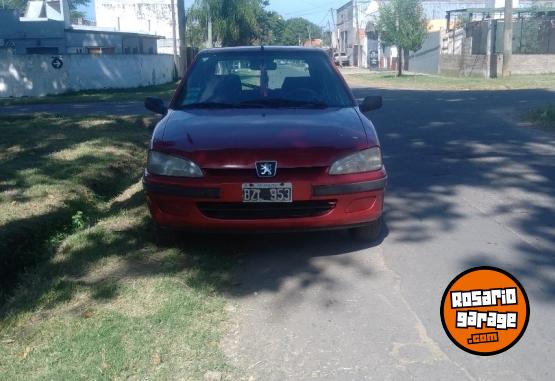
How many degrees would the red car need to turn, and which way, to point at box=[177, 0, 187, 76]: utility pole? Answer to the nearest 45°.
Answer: approximately 180°

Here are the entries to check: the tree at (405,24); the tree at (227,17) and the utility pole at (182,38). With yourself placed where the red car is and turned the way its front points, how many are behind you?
3

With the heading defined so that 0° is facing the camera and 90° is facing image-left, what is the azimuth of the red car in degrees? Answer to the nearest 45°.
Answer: approximately 0°

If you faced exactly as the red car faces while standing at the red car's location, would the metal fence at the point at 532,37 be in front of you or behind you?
behind

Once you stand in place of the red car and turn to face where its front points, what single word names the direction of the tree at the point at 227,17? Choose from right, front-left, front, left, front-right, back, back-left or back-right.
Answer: back

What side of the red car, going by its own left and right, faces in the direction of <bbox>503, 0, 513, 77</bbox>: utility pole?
back

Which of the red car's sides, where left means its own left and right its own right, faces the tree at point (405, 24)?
back
